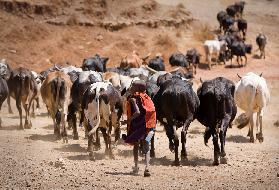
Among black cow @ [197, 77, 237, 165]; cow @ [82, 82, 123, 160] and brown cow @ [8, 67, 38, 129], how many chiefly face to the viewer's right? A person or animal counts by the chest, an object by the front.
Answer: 0

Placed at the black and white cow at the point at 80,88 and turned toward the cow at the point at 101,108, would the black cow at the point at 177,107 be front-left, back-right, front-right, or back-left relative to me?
front-left

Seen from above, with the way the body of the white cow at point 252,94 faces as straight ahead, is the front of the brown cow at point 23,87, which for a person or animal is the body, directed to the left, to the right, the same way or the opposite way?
the same way

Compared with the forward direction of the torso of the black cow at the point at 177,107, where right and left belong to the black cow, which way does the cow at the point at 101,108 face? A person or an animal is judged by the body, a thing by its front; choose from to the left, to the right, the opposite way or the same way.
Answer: the same way

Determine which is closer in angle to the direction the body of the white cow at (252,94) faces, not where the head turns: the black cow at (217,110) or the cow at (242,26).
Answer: the cow

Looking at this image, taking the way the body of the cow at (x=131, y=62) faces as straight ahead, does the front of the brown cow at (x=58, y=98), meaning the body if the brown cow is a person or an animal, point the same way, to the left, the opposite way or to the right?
to the left

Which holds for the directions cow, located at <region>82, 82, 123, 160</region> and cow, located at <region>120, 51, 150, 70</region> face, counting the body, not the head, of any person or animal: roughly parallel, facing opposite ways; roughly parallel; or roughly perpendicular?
roughly perpendicular
